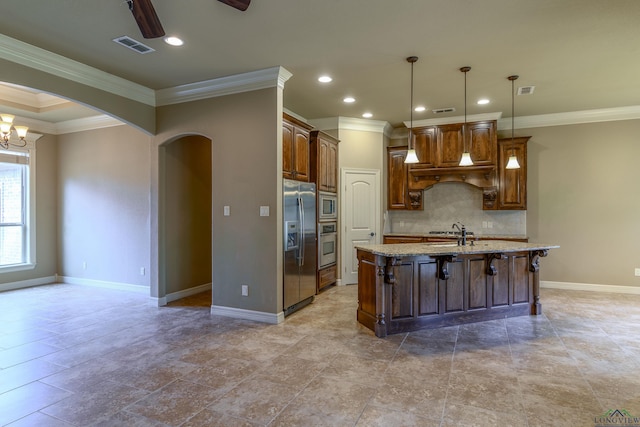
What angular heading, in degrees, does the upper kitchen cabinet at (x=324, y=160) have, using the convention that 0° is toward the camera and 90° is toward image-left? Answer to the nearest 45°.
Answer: approximately 315°

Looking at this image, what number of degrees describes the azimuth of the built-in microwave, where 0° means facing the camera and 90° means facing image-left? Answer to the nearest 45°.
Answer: approximately 315°

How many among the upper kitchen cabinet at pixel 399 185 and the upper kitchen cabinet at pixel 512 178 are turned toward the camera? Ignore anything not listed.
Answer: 2

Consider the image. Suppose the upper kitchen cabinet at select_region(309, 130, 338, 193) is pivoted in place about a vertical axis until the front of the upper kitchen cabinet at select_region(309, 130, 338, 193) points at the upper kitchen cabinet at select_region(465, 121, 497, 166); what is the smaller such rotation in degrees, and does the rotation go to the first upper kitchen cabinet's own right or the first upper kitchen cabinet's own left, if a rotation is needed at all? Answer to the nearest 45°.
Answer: approximately 45° to the first upper kitchen cabinet's own left

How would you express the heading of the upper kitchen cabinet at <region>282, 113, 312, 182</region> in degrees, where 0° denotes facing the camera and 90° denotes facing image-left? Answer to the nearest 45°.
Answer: approximately 315°

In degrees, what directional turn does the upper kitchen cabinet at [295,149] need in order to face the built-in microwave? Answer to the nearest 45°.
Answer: approximately 90° to its left

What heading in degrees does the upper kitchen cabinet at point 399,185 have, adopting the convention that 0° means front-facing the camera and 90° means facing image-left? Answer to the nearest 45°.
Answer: approximately 0°

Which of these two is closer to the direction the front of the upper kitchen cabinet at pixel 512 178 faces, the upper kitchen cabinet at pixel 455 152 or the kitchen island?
the kitchen island

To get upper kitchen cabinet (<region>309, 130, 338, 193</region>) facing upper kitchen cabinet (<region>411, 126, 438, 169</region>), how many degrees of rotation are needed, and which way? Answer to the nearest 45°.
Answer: approximately 45° to its left

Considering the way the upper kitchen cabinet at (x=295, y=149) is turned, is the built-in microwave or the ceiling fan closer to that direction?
the ceiling fan
